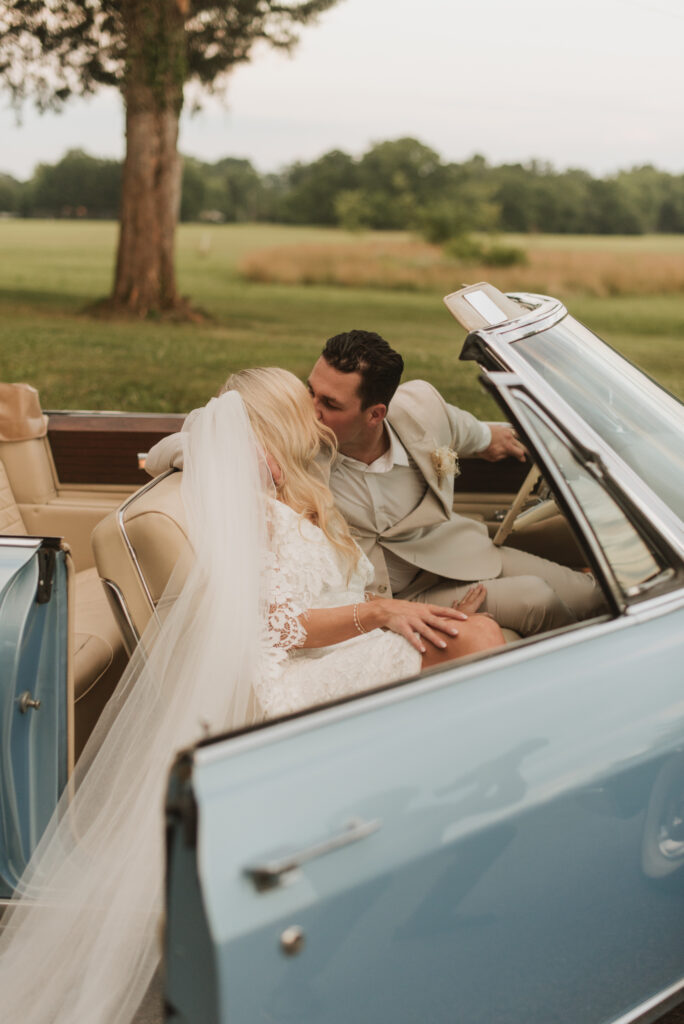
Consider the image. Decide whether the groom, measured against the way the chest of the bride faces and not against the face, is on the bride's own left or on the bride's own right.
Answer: on the bride's own left

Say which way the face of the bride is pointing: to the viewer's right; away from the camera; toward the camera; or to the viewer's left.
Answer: to the viewer's right

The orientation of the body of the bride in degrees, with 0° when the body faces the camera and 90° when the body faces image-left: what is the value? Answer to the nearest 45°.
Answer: approximately 270°
